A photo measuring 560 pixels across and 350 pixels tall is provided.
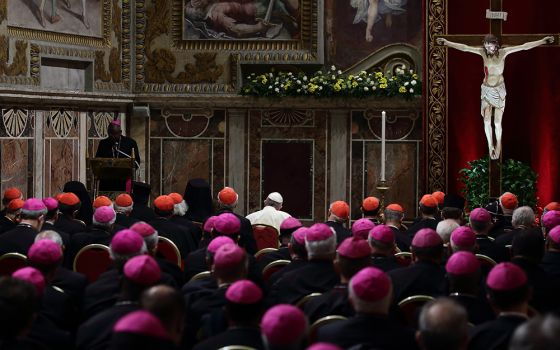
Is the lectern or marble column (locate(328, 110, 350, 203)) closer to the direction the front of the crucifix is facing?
the lectern

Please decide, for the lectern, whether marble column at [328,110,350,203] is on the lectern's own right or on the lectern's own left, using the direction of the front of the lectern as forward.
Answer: on the lectern's own left

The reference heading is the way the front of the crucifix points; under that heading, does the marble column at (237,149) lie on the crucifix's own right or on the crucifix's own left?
on the crucifix's own right

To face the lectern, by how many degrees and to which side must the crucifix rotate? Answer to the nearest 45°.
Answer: approximately 45° to its right

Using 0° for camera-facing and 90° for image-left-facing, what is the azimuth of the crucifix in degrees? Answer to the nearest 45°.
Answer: approximately 0°

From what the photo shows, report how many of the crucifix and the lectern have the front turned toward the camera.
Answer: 2

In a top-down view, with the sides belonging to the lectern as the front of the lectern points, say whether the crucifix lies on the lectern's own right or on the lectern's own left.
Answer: on the lectern's own left

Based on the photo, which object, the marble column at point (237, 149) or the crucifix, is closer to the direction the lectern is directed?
the crucifix
